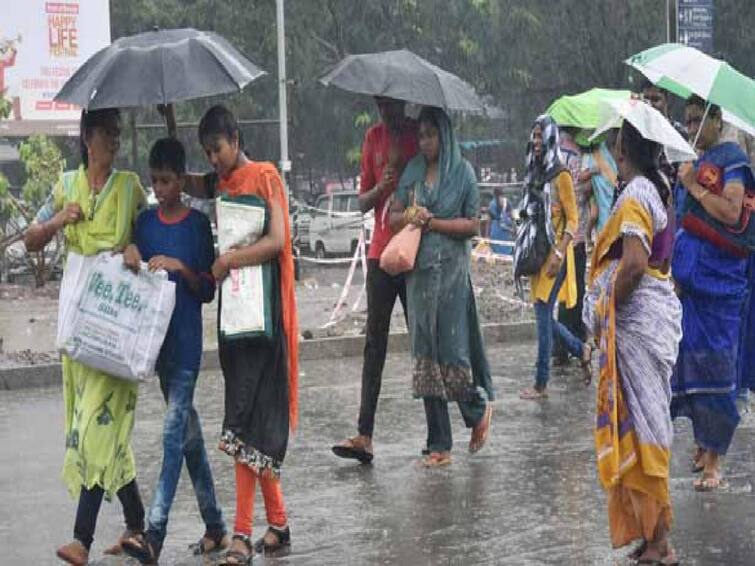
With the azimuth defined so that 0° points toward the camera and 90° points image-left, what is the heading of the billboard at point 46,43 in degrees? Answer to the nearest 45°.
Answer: approximately 0°

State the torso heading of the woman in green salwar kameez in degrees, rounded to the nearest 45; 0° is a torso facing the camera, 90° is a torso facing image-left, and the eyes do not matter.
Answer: approximately 45°

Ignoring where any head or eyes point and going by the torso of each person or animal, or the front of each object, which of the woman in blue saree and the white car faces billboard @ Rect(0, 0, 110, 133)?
the white car

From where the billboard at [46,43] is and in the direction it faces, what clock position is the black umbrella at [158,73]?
The black umbrella is roughly at 12 o'clock from the billboard.

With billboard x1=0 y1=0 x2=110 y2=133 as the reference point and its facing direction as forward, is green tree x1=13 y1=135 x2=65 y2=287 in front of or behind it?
in front

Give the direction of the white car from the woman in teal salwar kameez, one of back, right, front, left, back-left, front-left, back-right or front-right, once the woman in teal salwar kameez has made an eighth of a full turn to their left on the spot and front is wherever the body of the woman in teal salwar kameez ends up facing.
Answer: back
